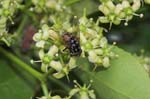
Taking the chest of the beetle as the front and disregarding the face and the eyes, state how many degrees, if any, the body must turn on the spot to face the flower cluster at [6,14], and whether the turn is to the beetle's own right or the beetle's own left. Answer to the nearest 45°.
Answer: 0° — it already faces it

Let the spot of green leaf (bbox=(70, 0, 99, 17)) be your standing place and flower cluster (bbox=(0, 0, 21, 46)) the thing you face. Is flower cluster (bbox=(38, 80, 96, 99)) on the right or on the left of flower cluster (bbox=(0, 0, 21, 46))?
left

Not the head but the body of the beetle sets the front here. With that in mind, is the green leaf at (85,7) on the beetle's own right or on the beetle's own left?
on the beetle's own right

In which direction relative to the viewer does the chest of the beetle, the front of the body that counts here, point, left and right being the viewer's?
facing away from the viewer and to the left of the viewer
